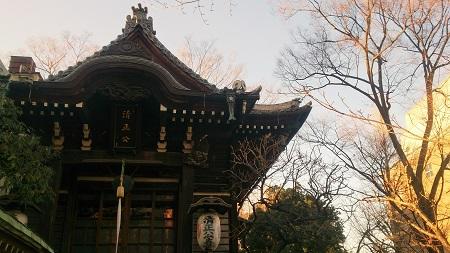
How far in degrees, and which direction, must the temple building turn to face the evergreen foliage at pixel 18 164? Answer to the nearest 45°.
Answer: approximately 45° to its right

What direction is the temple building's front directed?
toward the camera
